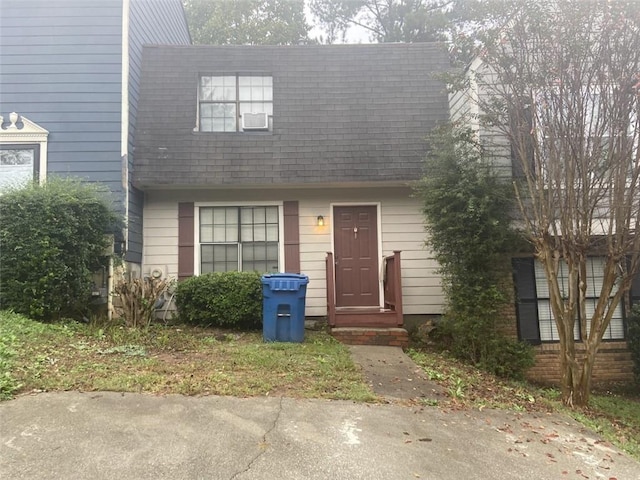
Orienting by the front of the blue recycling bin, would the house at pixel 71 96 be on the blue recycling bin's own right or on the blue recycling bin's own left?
on the blue recycling bin's own right

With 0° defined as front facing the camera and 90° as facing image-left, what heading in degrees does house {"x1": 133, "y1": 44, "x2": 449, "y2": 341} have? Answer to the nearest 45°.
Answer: approximately 0°

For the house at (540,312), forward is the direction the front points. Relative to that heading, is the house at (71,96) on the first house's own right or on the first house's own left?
on the first house's own right

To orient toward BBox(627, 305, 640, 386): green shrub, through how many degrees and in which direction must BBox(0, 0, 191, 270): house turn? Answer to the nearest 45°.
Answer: approximately 45° to its left

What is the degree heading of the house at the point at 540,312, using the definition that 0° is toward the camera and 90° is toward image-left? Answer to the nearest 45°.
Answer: approximately 0°
